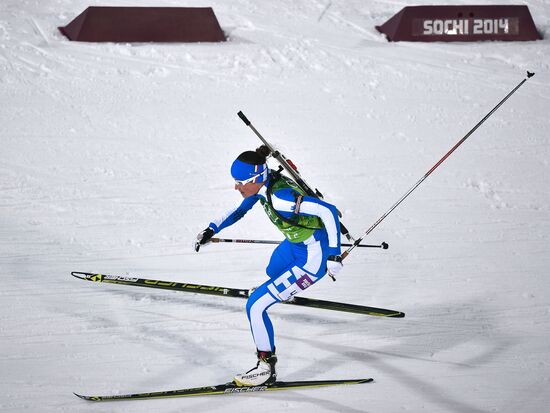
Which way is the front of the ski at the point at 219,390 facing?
to the viewer's left

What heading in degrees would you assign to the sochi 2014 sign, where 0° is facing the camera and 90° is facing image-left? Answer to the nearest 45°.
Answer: approximately 0°

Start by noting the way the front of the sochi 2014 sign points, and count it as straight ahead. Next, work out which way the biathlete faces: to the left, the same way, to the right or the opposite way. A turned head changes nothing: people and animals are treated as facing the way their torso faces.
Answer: to the right

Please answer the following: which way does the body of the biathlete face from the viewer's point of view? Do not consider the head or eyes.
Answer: to the viewer's left

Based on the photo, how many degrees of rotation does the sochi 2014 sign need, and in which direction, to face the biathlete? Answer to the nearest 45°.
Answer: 0° — it already faces them
